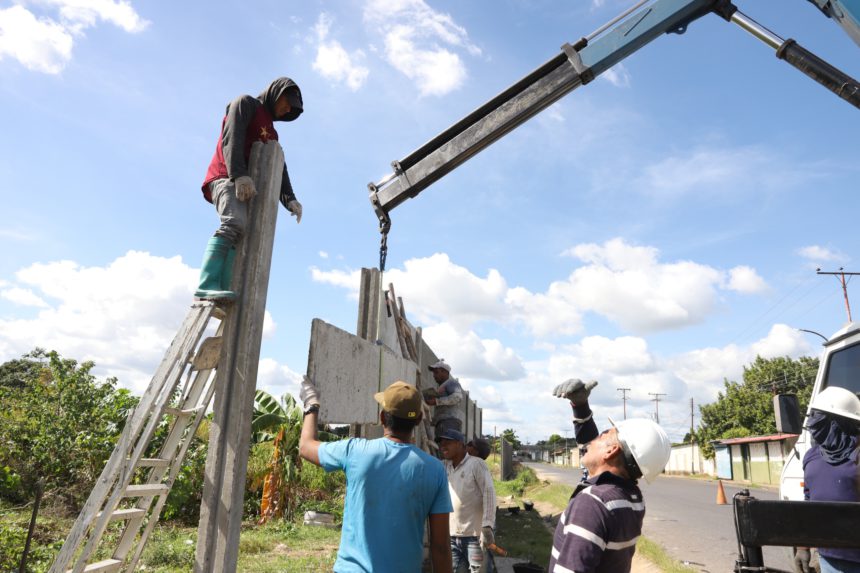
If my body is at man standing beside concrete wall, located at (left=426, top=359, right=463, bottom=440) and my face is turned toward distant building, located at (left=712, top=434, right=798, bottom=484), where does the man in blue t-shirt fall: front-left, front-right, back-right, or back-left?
back-right

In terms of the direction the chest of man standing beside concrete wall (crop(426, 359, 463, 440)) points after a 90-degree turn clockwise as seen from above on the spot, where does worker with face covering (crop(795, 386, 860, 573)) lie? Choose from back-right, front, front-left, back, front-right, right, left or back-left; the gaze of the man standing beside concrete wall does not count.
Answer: back-right

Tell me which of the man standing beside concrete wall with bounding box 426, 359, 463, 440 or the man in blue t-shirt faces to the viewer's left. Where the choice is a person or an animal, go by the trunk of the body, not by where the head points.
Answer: the man standing beside concrete wall

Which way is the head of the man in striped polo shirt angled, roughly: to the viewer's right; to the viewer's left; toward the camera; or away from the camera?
to the viewer's left

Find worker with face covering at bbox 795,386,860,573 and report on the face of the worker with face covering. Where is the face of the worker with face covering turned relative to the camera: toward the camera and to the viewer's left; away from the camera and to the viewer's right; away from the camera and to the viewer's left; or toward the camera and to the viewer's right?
toward the camera and to the viewer's left

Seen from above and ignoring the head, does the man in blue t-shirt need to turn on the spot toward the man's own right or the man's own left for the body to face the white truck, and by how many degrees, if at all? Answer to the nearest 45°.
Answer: approximately 45° to the man's own right

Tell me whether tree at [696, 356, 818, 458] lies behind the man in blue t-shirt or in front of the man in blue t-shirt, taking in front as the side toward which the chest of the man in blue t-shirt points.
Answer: in front

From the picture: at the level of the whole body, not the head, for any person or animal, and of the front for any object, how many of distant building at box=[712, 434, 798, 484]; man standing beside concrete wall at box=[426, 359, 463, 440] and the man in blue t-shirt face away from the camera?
1

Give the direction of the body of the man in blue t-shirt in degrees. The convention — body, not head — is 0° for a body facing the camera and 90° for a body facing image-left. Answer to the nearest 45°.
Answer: approximately 180°

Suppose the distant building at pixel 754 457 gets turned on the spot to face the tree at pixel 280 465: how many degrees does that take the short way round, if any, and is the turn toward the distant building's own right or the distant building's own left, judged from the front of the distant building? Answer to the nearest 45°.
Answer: approximately 45° to the distant building's own left

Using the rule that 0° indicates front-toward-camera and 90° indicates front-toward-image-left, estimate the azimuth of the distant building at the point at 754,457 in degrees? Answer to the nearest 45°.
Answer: approximately 45°

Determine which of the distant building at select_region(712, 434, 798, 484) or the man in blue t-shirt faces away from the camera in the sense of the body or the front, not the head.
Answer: the man in blue t-shirt

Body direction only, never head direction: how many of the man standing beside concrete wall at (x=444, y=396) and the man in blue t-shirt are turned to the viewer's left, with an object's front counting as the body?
1

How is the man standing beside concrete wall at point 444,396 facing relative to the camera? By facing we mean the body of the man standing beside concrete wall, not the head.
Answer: to the viewer's left
